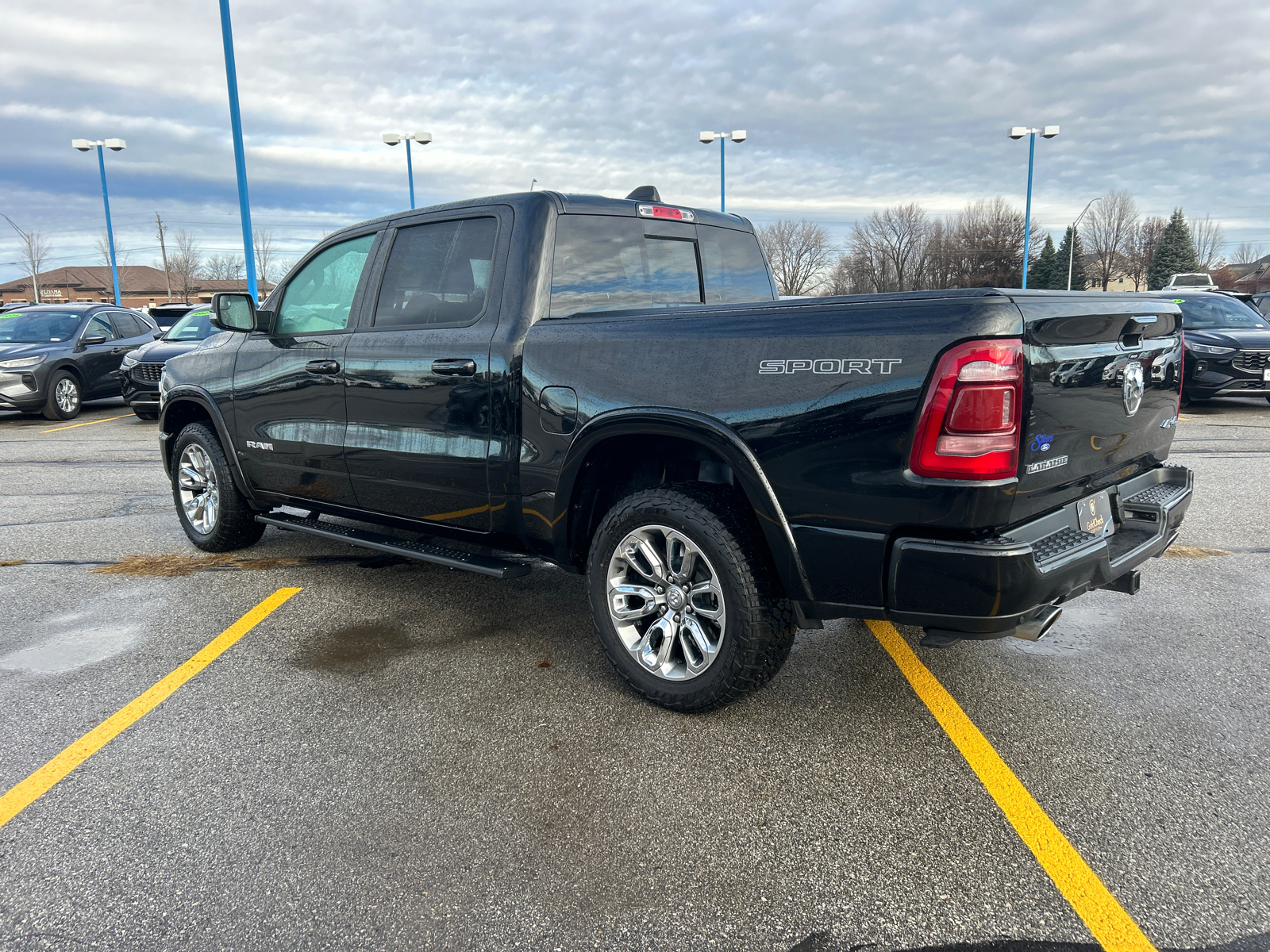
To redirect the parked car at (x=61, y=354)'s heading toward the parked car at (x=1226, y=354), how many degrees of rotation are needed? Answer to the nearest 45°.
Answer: approximately 90° to its left

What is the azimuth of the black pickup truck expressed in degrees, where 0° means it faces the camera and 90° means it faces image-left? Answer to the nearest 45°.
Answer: approximately 135°

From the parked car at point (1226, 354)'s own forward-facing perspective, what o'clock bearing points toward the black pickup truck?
The black pickup truck is roughly at 2 o'clock from the parked car.

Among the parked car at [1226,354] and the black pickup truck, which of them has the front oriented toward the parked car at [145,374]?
the black pickup truck

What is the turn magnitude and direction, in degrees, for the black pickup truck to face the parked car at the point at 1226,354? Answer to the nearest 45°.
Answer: approximately 90° to its right

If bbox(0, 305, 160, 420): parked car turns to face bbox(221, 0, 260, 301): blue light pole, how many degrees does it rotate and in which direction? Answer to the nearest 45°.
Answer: approximately 180°

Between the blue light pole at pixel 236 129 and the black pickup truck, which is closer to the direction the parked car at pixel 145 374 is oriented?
the black pickup truck

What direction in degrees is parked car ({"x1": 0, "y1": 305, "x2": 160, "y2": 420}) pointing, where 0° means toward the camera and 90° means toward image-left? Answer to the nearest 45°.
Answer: approximately 45°

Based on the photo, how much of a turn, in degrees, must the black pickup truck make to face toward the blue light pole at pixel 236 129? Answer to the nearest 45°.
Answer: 0° — it already faces it

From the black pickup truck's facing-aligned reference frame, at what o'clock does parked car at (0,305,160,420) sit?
The parked car is roughly at 12 o'clock from the black pickup truck.
